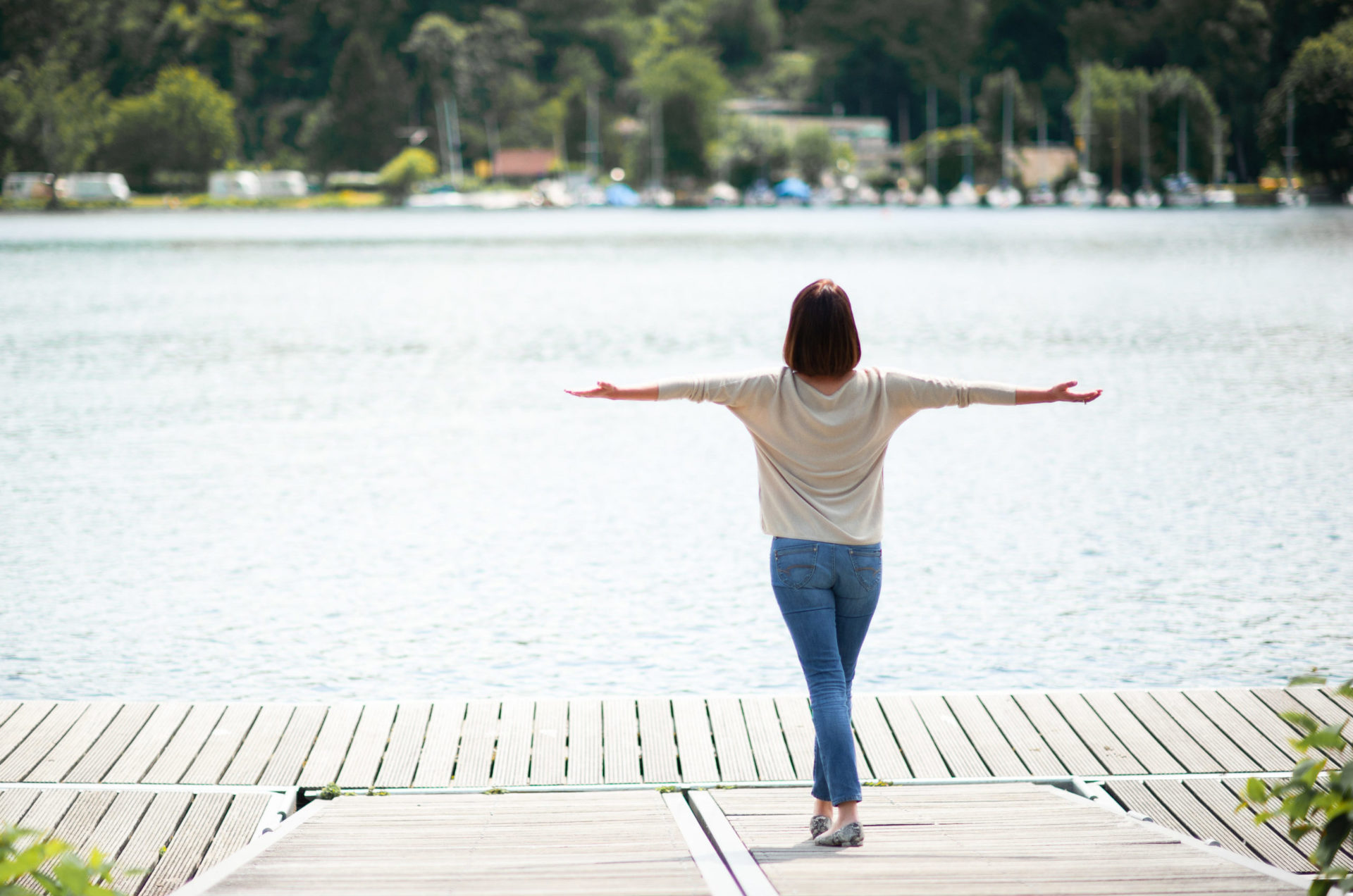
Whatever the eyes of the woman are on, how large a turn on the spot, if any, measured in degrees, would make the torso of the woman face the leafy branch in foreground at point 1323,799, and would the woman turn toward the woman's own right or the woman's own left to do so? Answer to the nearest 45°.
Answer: approximately 135° to the woman's own right

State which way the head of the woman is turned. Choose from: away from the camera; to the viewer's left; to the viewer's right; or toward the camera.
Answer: away from the camera

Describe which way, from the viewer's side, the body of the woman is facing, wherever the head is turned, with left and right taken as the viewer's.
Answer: facing away from the viewer

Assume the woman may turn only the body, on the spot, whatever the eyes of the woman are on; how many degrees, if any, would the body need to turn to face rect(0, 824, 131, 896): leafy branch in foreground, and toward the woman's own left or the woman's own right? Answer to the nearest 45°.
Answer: approximately 135° to the woman's own left
